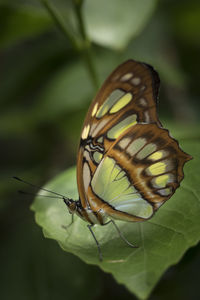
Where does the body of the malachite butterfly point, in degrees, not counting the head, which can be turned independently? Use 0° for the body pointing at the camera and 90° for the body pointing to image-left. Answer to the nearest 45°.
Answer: approximately 90°

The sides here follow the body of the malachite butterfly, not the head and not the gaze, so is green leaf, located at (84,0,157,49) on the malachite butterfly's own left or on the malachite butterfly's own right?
on the malachite butterfly's own right
